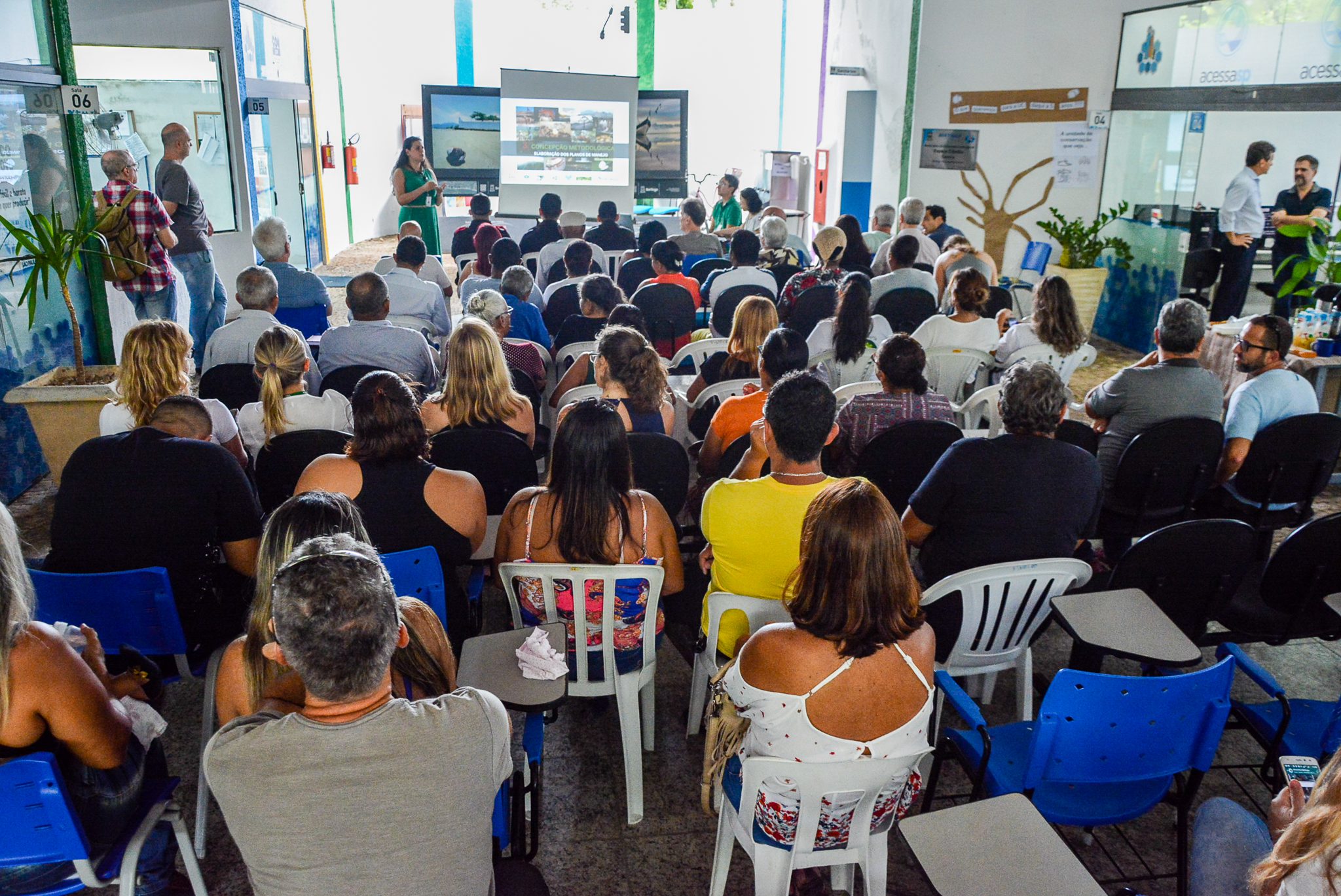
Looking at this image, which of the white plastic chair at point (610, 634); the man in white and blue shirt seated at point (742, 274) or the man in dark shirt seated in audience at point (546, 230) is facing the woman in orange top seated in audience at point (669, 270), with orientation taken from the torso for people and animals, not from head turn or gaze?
the white plastic chair

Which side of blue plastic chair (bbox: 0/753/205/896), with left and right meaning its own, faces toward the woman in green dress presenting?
front

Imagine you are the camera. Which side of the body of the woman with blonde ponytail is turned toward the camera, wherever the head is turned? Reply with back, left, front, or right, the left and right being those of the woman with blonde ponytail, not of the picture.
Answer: back

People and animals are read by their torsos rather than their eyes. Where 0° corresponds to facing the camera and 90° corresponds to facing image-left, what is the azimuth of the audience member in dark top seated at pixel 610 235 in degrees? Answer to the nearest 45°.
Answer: approximately 180°

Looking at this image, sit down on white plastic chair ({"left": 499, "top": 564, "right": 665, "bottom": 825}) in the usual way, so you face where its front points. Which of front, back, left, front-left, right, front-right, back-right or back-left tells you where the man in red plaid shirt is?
front-left

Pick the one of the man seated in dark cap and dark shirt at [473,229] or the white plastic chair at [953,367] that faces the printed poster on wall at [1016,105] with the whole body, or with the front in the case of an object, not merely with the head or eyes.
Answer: the white plastic chair

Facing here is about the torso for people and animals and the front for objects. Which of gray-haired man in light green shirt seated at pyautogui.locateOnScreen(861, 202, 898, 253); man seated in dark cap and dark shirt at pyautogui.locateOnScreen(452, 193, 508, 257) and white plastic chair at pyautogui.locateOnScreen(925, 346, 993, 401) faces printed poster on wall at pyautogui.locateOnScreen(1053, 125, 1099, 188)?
the white plastic chair

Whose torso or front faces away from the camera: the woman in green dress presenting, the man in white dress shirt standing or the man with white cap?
the man with white cap

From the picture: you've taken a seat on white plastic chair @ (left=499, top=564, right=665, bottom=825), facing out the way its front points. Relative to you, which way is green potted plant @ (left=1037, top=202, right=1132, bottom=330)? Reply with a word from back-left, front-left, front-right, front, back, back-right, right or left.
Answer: front-right

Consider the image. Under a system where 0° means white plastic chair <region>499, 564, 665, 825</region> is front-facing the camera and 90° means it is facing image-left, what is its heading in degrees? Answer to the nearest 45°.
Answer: approximately 180°

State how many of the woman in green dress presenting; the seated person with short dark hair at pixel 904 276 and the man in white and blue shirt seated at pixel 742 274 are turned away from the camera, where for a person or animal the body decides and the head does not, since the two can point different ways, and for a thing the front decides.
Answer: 2

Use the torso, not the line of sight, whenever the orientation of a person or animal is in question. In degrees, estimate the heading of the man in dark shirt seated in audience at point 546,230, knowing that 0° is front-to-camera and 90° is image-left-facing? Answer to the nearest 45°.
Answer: approximately 180°

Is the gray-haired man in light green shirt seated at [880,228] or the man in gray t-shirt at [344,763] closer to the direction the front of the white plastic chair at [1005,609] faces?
the gray-haired man in light green shirt seated

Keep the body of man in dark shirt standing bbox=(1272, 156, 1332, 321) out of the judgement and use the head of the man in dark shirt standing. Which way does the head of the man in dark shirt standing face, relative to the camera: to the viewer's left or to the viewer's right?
to the viewer's left
